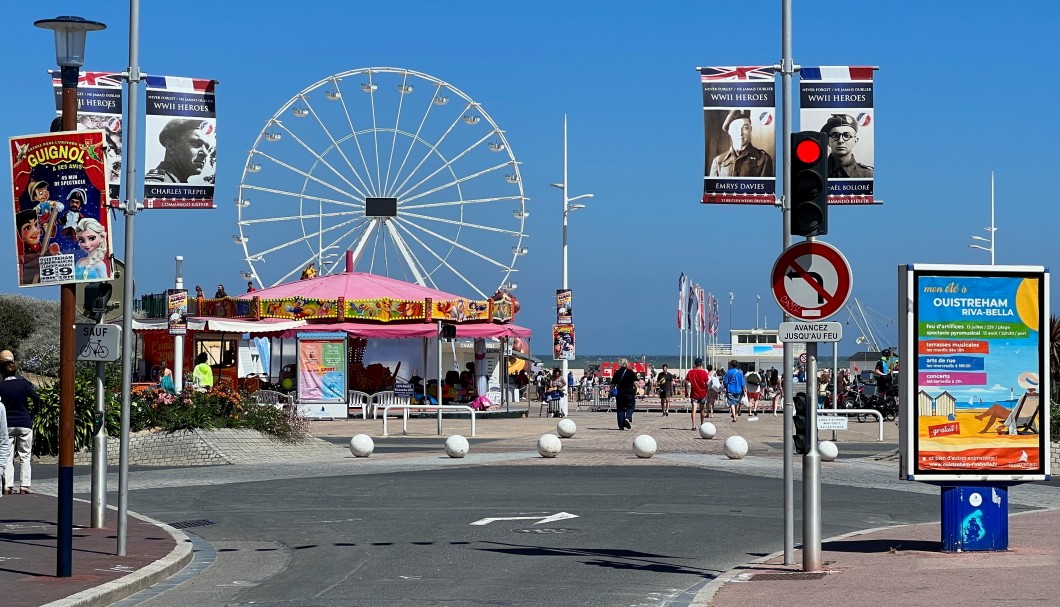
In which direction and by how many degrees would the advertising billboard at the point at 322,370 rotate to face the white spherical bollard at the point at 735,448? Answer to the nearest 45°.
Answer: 0° — it already faces it

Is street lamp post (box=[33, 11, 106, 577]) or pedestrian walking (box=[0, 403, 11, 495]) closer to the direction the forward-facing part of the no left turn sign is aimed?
the street lamp post

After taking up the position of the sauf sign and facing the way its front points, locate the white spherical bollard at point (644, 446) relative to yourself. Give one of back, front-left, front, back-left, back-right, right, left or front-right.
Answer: back-left

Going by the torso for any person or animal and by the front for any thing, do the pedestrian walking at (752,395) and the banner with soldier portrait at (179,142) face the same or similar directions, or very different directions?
very different directions

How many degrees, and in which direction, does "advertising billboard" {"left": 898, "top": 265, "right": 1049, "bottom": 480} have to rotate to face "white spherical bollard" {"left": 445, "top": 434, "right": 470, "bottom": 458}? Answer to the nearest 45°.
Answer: approximately 135° to its right

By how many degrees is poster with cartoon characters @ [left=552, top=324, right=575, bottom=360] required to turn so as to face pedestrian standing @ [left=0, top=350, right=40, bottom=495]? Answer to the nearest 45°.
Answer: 0° — it already faces them

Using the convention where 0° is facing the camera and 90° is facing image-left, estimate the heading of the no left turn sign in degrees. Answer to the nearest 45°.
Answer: approximately 0°
